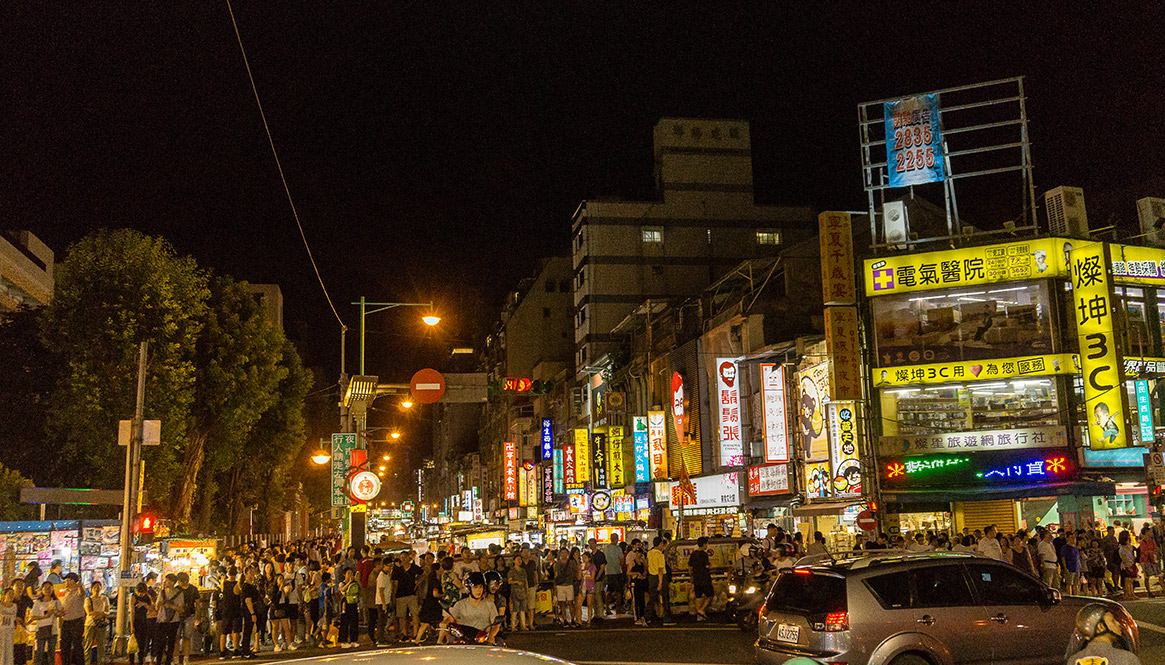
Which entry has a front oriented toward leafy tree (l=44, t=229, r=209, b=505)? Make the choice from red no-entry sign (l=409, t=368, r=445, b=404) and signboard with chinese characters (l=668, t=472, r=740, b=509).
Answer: the signboard with chinese characters

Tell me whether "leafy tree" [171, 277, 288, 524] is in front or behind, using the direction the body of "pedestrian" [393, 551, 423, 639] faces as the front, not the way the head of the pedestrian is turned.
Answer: behind

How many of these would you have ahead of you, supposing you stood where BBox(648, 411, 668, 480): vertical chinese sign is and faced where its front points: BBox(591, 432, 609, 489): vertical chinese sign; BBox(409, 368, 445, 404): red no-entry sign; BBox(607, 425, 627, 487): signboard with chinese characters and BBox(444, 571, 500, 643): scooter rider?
2

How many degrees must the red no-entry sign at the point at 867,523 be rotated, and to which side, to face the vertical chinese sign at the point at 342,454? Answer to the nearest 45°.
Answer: approximately 45° to its right

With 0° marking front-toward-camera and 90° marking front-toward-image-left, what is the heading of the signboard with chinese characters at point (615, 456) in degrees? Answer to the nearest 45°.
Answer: approximately 0°

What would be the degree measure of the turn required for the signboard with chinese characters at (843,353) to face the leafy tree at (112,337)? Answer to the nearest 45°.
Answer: approximately 90° to its right

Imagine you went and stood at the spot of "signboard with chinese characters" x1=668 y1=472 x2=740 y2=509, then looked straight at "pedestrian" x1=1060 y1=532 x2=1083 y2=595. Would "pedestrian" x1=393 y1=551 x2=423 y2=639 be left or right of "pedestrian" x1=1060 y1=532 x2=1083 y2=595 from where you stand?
right

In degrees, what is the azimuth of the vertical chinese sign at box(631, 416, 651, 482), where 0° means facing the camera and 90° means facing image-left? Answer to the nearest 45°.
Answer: approximately 0°

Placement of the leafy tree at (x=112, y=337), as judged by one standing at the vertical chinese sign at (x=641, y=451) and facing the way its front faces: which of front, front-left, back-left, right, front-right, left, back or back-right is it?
front-right

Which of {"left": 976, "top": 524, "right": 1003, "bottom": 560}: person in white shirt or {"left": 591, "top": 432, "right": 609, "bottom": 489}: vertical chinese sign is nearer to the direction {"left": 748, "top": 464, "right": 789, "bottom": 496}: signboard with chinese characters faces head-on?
the person in white shirt
